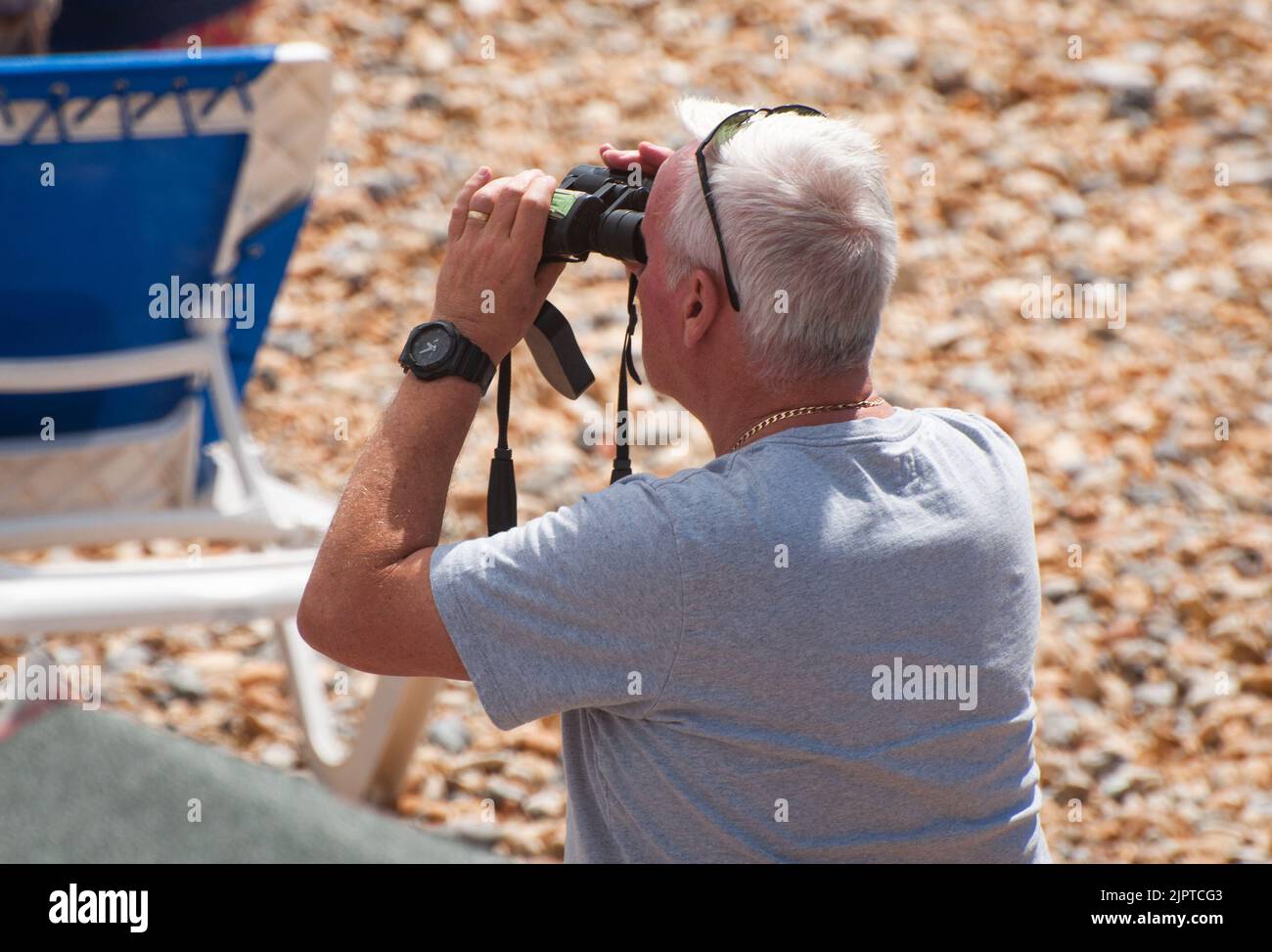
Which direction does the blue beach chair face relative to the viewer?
away from the camera

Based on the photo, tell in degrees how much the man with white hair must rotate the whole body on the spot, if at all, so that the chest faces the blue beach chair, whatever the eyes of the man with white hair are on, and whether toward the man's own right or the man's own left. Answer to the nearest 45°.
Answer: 0° — they already face it

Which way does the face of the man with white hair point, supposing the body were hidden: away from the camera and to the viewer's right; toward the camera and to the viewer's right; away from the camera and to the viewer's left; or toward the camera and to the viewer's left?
away from the camera and to the viewer's left

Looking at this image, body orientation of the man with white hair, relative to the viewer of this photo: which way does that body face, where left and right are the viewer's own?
facing away from the viewer and to the left of the viewer
